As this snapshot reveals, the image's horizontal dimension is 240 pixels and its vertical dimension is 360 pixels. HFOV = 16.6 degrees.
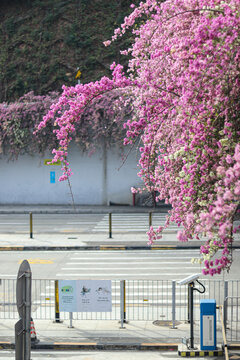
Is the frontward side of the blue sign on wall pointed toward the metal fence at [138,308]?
yes

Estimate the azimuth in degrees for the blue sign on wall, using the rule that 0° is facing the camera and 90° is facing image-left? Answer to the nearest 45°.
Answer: approximately 0°

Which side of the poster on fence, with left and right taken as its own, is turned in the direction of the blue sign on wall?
back

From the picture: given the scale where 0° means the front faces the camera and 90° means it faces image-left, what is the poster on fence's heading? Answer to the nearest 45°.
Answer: approximately 0°

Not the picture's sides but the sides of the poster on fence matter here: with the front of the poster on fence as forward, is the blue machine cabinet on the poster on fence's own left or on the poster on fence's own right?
on the poster on fence's own left

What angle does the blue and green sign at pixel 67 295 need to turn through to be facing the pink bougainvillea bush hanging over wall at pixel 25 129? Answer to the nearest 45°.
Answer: approximately 180°

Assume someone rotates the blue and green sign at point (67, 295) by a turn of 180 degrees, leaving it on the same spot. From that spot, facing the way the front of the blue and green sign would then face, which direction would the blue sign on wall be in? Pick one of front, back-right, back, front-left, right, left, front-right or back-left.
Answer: front
